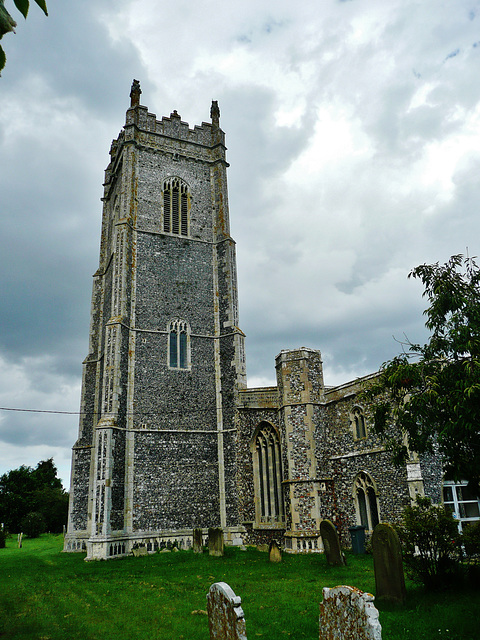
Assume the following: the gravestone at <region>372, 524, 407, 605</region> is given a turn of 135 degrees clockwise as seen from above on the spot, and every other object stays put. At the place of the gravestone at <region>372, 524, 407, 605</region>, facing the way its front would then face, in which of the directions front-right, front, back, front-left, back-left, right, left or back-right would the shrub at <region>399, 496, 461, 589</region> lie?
right

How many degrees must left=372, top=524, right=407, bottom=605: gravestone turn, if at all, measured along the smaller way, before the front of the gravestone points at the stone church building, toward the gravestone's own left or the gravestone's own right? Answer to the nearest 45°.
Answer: approximately 135° to the gravestone's own right

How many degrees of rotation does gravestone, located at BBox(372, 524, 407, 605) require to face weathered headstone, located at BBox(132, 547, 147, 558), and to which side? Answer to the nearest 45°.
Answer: approximately 135° to its right

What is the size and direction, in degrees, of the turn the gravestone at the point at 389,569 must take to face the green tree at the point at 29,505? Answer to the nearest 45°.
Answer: approximately 135° to its right

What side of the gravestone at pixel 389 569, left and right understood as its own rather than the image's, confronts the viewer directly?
front

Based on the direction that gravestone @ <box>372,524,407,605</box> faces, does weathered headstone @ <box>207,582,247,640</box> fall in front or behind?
in front

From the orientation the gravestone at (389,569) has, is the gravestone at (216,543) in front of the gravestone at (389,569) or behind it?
behind

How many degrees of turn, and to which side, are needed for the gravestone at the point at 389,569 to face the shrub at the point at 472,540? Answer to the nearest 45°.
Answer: approximately 135° to its left

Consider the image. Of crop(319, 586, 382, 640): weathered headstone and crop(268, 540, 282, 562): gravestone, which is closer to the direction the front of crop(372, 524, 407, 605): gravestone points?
the weathered headstone

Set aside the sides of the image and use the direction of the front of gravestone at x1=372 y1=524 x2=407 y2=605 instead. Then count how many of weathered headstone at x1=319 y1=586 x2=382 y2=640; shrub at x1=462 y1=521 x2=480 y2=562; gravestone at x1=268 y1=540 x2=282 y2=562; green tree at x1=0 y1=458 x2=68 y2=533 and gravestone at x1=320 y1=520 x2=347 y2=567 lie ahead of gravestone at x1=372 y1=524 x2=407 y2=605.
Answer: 1

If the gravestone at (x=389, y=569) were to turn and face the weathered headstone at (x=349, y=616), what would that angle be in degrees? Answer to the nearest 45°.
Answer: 0° — it already faces it

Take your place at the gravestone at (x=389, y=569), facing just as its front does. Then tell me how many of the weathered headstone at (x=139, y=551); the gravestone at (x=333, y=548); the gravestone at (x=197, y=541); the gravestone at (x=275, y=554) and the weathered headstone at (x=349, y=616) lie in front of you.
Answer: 1
